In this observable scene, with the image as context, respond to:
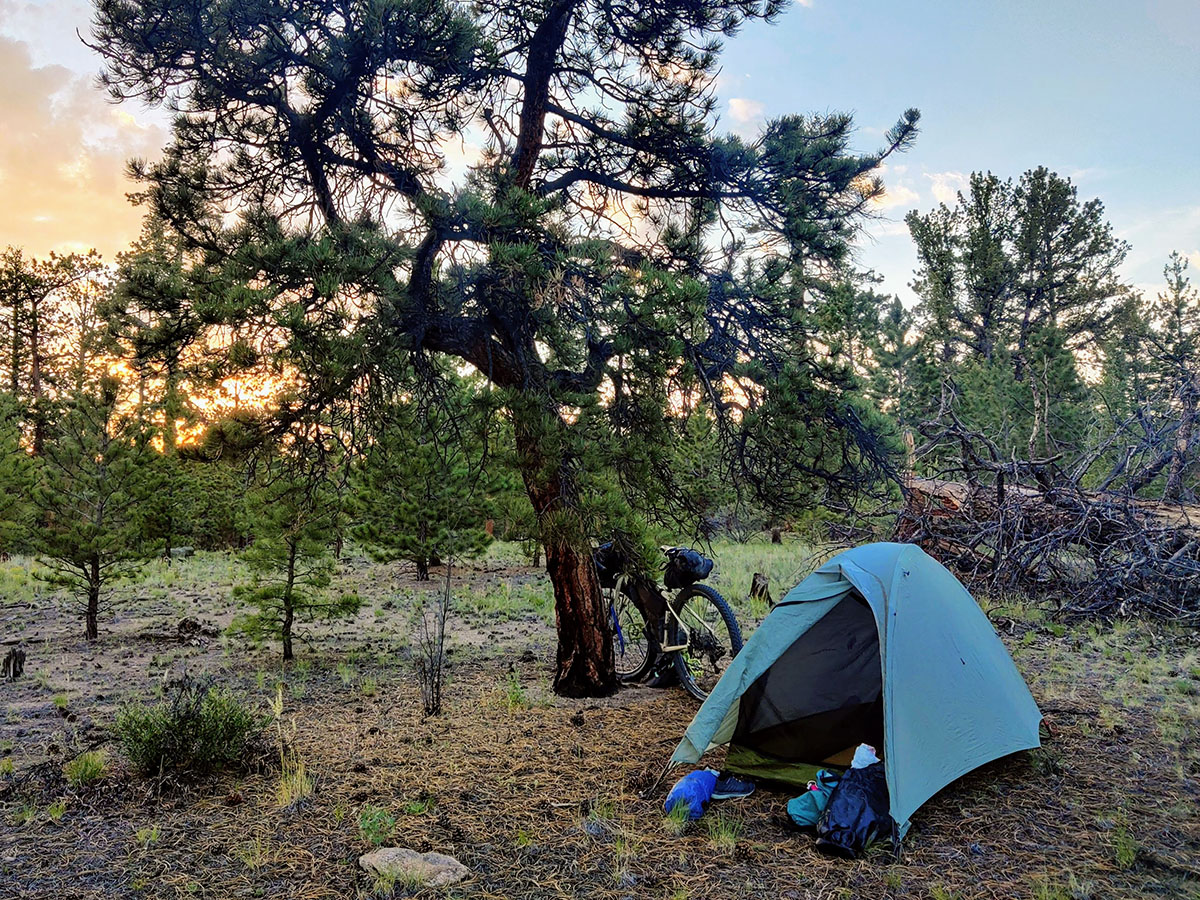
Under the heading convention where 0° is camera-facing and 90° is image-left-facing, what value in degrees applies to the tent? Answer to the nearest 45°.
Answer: approximately 45°

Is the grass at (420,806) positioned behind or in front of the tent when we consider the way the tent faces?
in front

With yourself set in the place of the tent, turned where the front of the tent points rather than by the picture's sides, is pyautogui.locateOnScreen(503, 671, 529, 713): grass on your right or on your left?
on your right

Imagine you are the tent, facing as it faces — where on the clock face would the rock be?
The rock is roughly at 12 o'clock from the tent.

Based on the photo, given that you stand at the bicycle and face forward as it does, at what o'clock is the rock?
The rock is roughly at 8 o'clock from the bicycle.

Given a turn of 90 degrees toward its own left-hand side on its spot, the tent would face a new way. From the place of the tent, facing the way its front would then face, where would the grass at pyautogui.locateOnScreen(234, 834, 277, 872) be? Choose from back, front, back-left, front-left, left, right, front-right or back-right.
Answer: right

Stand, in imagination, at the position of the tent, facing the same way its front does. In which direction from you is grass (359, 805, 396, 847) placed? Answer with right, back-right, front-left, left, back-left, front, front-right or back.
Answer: front

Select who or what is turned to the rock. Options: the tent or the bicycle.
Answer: the tent

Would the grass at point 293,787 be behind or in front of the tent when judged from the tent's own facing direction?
in front
